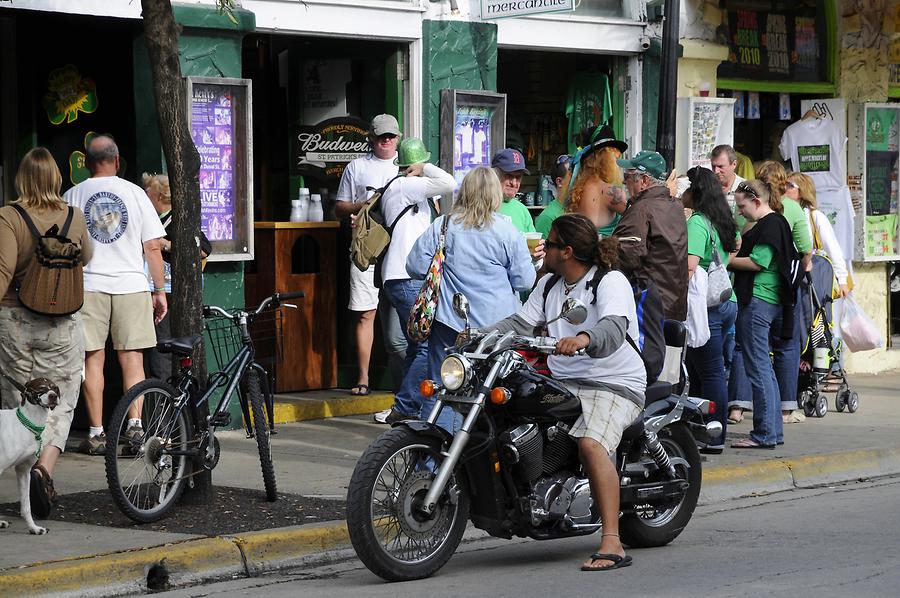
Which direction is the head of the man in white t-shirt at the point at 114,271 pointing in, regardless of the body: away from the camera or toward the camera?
away from the camera

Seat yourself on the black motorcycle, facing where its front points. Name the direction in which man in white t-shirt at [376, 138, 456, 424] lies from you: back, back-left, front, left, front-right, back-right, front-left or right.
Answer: back-right

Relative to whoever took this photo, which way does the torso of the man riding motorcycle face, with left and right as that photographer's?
facing the viewer and to the left of the viewer

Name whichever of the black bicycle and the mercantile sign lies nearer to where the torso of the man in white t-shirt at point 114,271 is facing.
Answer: the mercantile sign

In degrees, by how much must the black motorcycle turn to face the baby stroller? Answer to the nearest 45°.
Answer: approximately 180°

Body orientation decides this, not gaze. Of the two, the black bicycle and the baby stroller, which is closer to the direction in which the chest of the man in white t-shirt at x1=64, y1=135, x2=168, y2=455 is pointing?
the baby stroller

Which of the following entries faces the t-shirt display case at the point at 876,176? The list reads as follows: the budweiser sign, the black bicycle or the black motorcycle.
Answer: the black bicycle

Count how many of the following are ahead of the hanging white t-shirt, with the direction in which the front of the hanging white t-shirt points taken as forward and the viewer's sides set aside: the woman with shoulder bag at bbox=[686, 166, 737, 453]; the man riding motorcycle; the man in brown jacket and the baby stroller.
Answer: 4

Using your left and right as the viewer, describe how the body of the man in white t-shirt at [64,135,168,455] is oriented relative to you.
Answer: facing away from the viewer

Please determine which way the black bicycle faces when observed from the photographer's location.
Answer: facing away from the viewer and to the right of the viewer

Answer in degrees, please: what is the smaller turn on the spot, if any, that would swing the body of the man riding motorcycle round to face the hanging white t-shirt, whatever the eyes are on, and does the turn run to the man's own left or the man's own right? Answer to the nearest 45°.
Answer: approximately 135° to the man's own right

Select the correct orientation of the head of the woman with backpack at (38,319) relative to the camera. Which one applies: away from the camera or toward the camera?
away from the camera

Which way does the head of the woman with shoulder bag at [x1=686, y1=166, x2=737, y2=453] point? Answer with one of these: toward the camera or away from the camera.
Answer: away from the camera

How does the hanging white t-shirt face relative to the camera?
toward the camera
